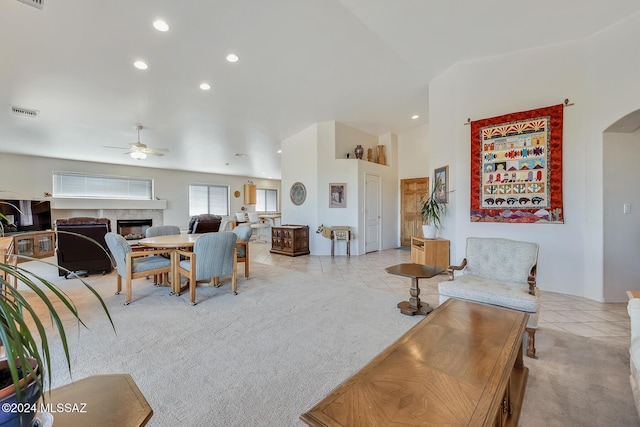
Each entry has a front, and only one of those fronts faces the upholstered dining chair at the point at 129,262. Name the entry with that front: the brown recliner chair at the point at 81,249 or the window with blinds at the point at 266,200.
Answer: the window with blinds

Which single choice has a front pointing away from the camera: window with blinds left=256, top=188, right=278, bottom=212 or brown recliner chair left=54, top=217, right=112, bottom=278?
the brown recliner chair

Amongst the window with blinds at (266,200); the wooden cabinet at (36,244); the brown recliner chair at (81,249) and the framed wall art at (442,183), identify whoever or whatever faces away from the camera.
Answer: the brown recliner chair

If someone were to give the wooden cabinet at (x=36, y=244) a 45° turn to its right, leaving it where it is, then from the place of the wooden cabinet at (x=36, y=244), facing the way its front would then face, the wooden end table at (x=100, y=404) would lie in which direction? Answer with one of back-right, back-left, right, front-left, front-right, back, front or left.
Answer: front-left

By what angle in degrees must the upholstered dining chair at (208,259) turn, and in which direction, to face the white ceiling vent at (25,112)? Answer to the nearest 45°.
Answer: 0° — it already faces it

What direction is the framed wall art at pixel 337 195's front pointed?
toward the camera

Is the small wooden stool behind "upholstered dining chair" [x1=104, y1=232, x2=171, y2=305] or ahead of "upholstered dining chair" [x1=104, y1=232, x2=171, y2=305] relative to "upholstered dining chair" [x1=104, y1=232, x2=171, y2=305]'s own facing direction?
ahead

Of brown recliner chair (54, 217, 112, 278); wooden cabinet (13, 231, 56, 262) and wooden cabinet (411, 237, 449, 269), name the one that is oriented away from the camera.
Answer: the brown recliner chair

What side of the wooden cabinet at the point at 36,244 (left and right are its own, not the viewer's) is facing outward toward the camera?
front

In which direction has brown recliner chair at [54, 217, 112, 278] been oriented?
away from the camera

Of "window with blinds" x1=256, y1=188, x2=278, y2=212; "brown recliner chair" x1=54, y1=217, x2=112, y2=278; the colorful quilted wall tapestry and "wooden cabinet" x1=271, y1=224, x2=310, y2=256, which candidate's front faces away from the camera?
the brown recliner chair

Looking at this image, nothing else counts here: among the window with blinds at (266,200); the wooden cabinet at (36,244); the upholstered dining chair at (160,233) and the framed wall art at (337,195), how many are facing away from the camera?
0

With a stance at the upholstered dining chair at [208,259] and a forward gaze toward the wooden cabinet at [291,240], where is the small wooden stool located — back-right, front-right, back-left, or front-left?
front-right
